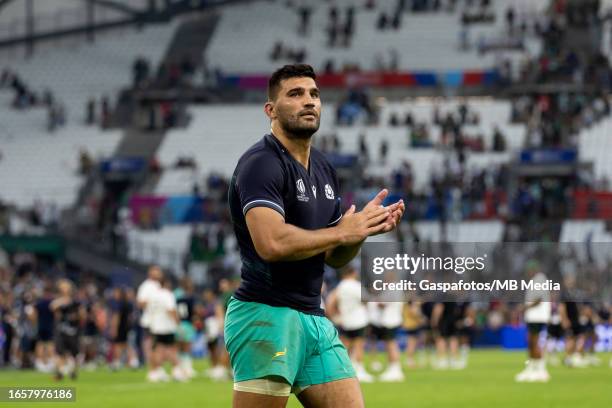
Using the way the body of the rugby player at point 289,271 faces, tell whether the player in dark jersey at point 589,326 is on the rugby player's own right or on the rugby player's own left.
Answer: on the rugby player's own left

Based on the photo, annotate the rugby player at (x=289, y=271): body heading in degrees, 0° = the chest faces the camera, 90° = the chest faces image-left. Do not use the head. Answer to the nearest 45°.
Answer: approximately 315°

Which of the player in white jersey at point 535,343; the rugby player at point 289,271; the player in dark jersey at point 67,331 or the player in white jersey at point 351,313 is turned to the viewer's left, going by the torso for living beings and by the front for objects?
the player in white jersey at point 535,343

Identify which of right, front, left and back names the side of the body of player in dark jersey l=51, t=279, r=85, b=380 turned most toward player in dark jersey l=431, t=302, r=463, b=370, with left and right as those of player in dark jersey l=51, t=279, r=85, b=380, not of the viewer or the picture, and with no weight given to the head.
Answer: left

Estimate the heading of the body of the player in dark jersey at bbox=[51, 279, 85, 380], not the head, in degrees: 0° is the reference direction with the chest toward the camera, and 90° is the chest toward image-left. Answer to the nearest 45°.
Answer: approximately 0°

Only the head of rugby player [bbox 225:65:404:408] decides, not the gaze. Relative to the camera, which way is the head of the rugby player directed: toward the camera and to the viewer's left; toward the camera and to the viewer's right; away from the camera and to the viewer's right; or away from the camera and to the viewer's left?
toward the camera and to the viewer's right

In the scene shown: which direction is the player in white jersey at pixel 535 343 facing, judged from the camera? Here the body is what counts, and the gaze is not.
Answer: to the viewer's left
